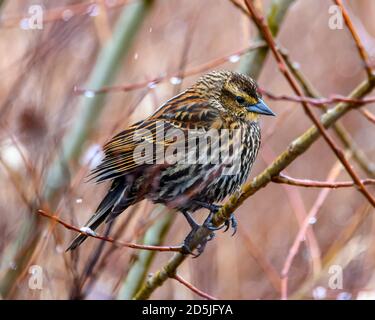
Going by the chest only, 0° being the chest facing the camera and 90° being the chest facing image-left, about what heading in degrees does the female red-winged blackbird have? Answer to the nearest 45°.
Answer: approximately 270°
